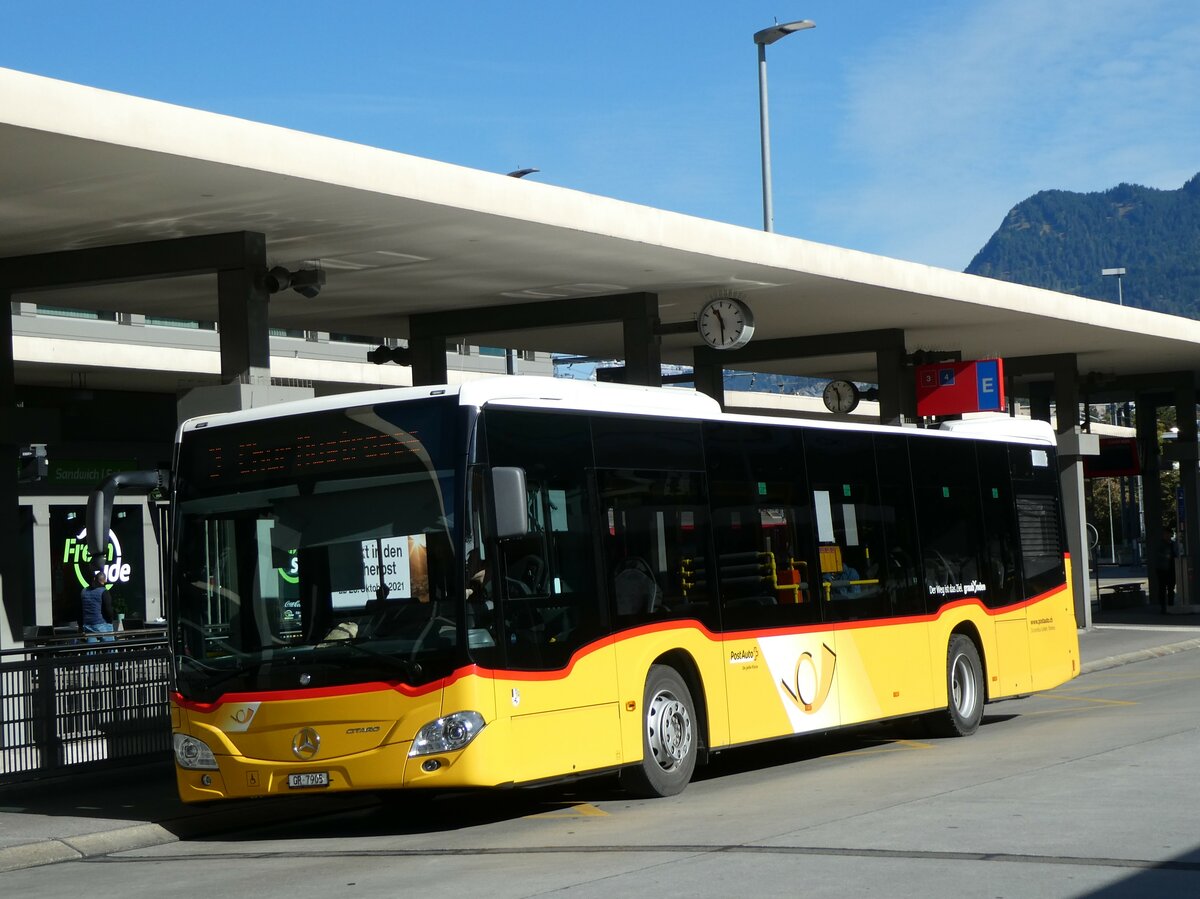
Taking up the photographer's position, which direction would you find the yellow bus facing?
facing the viewer and to the left of the viewer

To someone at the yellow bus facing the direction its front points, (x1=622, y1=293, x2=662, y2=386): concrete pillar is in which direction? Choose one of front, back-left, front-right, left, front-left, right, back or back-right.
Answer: back-right

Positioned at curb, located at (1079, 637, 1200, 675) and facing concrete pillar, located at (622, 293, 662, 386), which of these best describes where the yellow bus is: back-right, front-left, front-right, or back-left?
front-left

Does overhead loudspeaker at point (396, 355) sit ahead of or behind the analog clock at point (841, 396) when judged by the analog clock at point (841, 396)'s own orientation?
ahead

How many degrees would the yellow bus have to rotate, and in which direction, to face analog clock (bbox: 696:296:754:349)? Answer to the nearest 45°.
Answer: approximately 135° to its right

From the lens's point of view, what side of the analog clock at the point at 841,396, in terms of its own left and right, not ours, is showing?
front

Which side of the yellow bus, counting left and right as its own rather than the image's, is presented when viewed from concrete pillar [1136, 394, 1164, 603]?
back

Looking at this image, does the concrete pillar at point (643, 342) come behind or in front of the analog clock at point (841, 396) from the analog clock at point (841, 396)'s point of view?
in front

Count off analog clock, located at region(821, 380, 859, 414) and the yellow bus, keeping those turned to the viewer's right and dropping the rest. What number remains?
0

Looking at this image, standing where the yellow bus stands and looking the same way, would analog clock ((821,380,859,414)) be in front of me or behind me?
behind

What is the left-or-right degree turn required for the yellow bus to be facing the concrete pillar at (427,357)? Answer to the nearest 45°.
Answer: approximately 135° to its right
